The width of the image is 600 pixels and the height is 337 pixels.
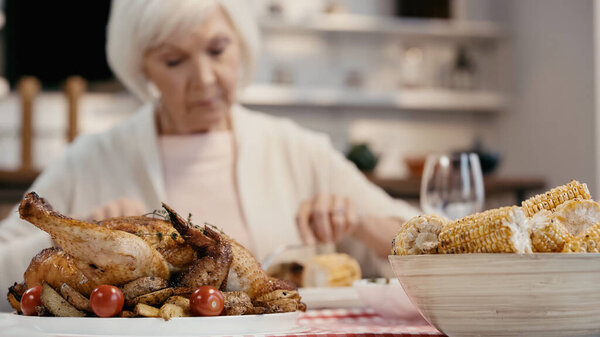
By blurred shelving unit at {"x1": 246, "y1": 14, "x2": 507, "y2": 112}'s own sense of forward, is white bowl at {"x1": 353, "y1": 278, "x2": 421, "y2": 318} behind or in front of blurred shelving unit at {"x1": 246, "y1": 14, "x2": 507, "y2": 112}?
in front

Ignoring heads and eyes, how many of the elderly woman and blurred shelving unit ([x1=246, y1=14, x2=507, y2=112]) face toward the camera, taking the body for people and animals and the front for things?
2

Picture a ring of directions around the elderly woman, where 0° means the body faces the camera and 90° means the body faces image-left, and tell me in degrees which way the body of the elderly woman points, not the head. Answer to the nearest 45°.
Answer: approximately 0°

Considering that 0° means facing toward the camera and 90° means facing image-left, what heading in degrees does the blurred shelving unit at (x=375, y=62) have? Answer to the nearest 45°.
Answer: approximately 0°

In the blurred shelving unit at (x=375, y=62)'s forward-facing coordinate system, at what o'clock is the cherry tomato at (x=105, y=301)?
The cherry tomato is roughly at 12 o'clock from the blurred shelving unit.

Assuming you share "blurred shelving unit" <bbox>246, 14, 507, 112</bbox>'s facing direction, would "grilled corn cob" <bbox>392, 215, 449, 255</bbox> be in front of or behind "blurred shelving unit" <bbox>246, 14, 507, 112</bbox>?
in front

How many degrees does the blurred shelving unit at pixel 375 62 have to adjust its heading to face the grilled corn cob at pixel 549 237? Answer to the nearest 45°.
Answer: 0° — it already faces it

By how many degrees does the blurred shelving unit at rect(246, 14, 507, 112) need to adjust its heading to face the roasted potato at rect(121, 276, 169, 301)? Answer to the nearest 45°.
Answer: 0° — it already faces it

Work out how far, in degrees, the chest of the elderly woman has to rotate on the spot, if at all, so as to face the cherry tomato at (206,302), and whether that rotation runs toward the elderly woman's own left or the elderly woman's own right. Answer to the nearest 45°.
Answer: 0° — they already face it

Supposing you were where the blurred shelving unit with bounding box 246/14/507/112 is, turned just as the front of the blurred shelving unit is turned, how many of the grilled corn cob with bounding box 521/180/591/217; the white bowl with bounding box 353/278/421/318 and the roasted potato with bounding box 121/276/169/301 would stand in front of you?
3
